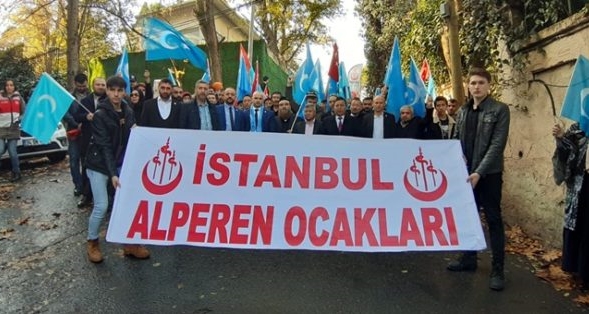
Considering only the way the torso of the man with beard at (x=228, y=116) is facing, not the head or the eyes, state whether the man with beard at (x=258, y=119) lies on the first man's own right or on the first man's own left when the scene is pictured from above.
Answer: on the first man's own left

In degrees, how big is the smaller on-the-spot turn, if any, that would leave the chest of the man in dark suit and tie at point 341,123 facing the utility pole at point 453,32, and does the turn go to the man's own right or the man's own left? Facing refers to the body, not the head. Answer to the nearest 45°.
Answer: approximately 135° to the man's own left

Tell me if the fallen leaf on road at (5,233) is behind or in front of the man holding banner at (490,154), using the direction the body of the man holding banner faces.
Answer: in front

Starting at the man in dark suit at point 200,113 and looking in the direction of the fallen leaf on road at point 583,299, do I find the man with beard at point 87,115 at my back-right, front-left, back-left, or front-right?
back-right

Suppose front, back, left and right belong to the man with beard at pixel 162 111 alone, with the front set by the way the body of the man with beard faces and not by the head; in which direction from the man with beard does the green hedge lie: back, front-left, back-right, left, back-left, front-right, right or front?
back

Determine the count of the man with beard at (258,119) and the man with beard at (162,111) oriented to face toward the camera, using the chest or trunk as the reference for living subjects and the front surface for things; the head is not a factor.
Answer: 2

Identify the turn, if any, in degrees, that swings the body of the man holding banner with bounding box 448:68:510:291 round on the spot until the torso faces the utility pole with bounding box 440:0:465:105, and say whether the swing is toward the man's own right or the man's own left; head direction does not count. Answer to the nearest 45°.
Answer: approximately 135° to the man's own right
